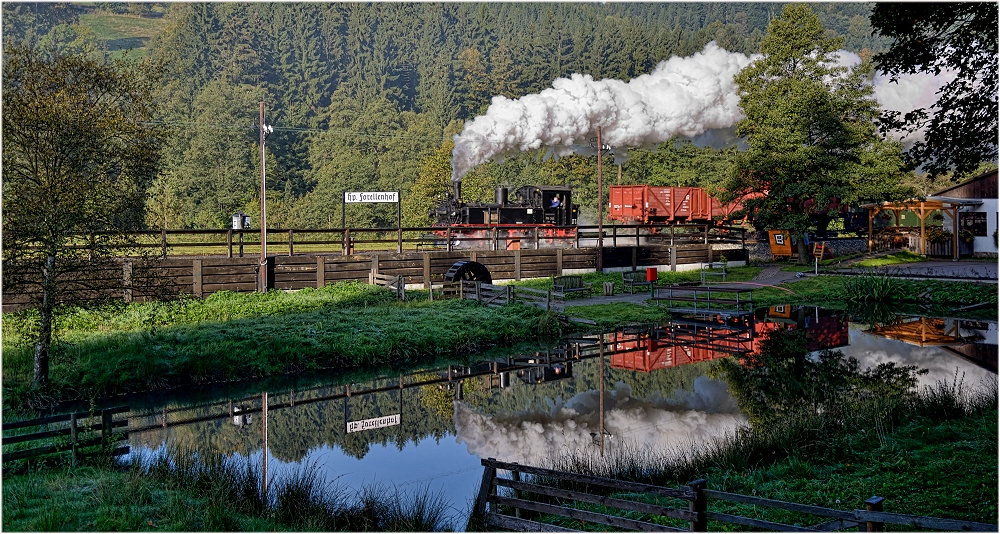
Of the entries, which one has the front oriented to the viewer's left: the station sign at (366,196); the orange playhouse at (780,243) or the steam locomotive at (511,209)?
the steam locomotive

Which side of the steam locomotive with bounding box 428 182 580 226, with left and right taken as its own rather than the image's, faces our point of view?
left

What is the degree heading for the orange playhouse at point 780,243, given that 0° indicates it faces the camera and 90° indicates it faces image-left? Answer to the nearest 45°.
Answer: approximately 0°

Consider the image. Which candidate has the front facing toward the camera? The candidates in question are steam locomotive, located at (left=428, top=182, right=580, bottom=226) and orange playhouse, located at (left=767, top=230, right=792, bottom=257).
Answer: the orange playhouse

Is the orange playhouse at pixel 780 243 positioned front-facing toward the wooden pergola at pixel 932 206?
no

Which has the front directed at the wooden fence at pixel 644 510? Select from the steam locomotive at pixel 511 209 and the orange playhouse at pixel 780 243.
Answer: the orange playhouse

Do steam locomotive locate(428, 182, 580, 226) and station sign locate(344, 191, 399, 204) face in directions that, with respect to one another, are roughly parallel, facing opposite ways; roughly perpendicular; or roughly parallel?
roughly perpendicular

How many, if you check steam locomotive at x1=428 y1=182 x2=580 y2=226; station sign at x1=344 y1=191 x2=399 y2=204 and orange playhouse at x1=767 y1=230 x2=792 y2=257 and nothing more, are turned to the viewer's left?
1

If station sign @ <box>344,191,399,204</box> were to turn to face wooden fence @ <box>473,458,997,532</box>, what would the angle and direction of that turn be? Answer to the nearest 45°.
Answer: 0° — it already faces it

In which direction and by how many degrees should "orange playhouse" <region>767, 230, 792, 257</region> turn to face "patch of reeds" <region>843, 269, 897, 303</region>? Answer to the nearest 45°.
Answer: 0° — it already faces it

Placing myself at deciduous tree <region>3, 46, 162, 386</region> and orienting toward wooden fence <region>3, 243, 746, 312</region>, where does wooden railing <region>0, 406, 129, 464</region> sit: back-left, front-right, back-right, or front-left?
back-right

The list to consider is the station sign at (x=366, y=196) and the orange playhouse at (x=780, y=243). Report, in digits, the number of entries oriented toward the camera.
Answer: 2

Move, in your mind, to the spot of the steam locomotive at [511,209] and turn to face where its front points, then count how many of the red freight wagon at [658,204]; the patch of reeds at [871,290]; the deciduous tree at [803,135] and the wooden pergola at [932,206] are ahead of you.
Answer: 0

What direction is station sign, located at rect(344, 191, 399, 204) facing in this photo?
toward the camera

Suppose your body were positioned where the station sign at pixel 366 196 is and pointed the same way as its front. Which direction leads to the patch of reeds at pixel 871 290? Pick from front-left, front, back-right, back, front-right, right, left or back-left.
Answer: left
